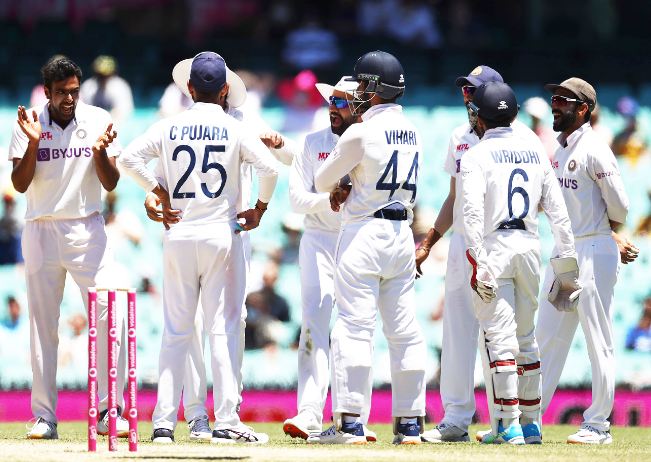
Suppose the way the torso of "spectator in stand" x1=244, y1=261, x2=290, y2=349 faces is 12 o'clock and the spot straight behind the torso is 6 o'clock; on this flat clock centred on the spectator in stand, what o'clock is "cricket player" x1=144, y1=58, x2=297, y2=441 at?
The cricket player is roughly at 12 o'clock from the spectator in stand.

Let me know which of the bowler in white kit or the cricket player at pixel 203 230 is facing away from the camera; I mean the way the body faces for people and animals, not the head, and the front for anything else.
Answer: the cricket player

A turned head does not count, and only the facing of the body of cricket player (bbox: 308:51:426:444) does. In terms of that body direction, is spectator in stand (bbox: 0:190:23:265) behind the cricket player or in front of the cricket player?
in front

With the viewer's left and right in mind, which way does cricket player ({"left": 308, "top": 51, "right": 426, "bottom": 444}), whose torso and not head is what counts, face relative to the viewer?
facing away from the viewer and to the left of the viewer

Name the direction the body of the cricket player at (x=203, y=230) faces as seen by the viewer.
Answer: away from the camera

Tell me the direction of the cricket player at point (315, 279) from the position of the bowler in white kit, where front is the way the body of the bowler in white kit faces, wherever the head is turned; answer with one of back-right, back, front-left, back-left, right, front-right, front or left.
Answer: left

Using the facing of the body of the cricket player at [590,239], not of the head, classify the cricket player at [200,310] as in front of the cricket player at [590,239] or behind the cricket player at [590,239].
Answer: in front
